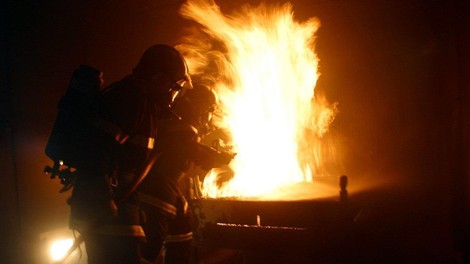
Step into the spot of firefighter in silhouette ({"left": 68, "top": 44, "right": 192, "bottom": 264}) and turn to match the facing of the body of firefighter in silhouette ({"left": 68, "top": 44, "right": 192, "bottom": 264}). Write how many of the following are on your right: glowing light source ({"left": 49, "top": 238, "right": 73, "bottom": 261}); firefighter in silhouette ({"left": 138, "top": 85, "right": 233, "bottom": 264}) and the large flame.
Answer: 0

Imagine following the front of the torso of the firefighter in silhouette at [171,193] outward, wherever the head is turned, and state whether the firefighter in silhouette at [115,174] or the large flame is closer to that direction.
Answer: the large flame

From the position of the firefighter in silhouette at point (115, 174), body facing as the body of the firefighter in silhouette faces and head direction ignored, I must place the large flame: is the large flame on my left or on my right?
on my left

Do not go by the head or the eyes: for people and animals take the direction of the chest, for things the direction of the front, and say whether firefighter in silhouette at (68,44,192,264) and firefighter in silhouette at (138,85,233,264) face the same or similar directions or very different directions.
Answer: same or similar directions

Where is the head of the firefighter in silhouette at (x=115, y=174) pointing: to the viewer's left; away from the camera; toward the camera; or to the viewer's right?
to the viewer's right

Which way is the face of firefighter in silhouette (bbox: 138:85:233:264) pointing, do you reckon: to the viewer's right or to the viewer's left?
to the viewer's right

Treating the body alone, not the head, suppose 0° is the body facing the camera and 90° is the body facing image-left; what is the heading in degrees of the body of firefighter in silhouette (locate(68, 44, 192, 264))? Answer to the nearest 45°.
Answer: approximately 270°

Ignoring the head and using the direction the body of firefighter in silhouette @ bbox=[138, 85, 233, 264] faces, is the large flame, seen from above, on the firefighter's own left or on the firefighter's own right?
on the firefighter's own left

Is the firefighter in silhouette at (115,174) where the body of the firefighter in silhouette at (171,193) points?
no

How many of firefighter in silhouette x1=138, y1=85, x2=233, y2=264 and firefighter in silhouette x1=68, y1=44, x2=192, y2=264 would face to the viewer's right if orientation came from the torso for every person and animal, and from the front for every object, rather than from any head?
2

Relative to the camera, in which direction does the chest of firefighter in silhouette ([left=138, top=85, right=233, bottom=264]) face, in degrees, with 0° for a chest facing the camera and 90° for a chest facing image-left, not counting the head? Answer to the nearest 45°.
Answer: approximately 270°

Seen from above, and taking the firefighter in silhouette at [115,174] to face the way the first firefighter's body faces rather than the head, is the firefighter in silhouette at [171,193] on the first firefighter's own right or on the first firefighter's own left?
on the first firefighter's own left
